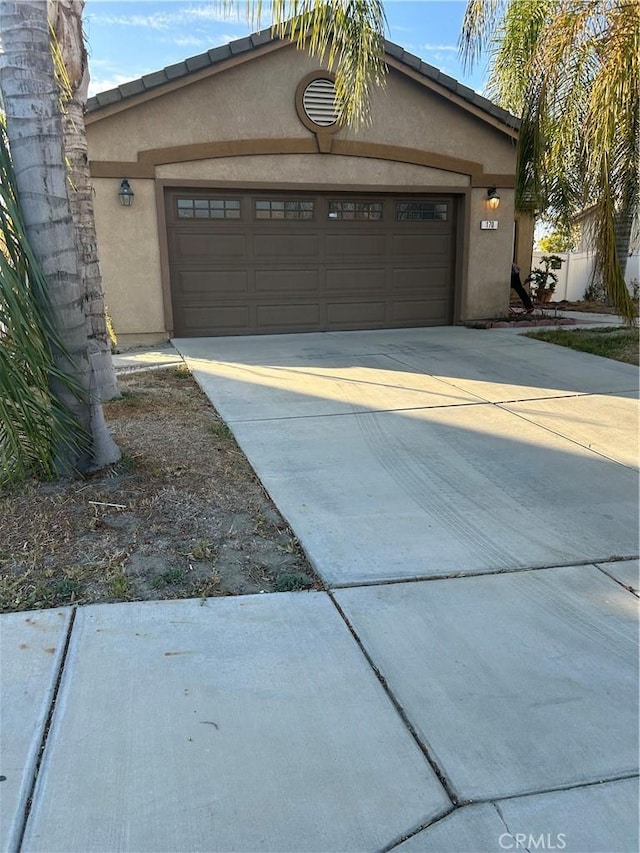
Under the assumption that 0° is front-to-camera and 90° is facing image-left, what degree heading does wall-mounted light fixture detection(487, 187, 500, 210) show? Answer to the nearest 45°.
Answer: approximately 0°

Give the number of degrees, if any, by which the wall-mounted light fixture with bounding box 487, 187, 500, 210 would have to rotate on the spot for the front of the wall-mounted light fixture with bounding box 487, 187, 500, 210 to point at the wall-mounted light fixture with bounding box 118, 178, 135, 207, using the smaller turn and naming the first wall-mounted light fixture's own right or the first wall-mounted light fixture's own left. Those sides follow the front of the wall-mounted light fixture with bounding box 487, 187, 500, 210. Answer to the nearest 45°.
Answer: approximately 45° to the first wall-mounted light fixture's own right

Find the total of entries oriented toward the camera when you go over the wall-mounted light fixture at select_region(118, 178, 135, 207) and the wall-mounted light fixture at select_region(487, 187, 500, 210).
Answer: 2

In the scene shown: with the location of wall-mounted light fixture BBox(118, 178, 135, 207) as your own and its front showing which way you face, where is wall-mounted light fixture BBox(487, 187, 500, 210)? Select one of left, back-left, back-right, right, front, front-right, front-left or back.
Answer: left

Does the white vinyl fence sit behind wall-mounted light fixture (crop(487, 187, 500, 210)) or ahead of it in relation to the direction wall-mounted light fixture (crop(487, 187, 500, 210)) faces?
behind

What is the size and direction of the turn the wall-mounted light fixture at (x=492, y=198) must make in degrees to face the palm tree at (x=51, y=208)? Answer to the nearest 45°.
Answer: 0° — it already faces it

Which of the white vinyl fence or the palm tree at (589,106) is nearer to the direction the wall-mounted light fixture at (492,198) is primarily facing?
the palm tree

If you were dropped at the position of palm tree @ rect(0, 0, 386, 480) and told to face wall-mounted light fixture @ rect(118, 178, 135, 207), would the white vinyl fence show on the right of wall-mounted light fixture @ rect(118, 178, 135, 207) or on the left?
right

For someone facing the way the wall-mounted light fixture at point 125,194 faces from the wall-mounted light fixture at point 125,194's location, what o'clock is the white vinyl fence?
The white vinyl fence is roughly at 8 o'clock from the wall-mounted light fixture.
